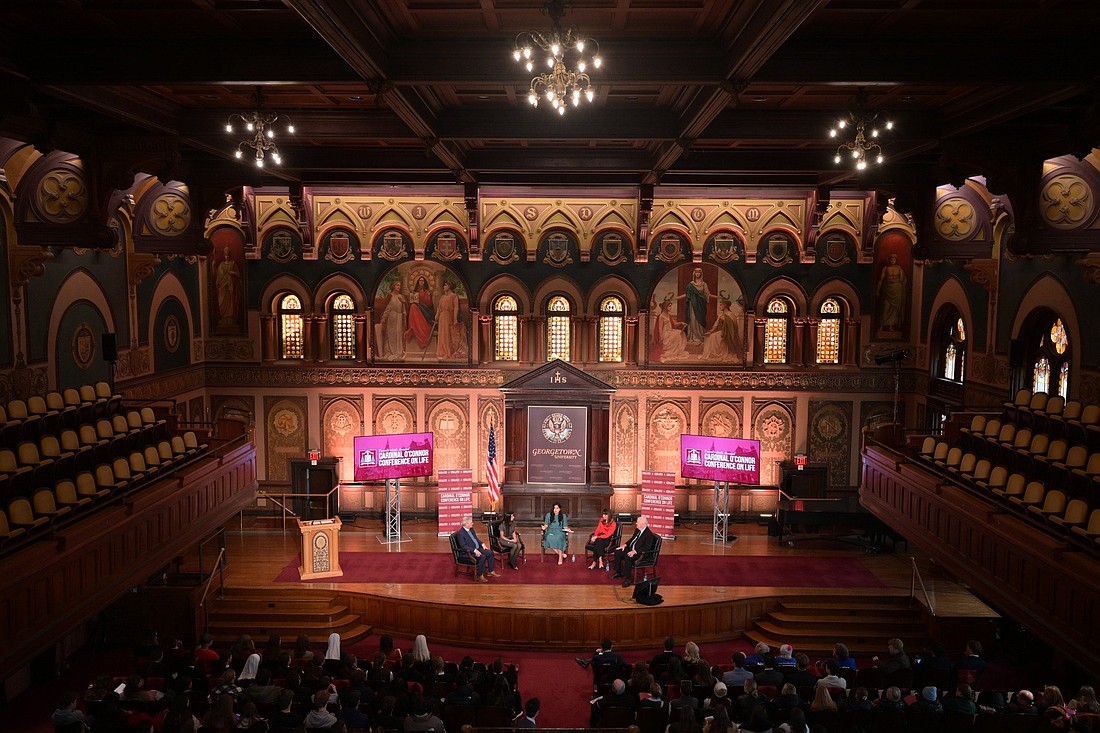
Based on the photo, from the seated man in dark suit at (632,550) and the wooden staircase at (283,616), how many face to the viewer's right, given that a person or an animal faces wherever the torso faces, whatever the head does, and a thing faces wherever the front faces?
0

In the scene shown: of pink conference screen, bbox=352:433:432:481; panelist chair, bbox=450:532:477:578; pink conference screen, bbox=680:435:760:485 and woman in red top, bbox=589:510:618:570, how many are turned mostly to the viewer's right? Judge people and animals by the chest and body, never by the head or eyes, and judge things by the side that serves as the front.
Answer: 1

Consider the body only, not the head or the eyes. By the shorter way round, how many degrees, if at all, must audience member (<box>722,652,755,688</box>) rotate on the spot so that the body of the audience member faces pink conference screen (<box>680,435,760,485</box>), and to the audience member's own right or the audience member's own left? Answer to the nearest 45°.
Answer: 0° — they already face it

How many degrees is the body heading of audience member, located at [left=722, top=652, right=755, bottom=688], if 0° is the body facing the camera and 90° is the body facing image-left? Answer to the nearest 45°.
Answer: approximately 180°

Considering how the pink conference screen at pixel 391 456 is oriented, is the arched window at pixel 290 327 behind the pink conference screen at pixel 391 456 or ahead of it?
behind

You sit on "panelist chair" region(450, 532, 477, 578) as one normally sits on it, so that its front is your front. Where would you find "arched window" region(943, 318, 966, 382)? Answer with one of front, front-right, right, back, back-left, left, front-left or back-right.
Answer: front

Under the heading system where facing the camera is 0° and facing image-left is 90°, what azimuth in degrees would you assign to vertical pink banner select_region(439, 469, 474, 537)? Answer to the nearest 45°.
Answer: approximately 0°

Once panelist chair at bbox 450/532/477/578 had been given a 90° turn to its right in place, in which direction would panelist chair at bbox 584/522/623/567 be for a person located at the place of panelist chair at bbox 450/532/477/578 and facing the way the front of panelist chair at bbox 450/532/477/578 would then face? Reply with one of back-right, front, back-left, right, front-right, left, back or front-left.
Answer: left

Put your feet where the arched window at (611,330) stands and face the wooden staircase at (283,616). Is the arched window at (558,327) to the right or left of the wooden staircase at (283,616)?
right

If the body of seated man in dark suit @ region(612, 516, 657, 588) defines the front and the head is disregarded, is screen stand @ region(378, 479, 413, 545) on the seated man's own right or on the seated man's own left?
on the seated man's own right

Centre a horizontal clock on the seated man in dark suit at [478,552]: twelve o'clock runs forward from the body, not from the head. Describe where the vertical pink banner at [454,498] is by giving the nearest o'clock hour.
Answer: The vertical pink banner is roughly at 7 o'clock from the seated man in dark suit.

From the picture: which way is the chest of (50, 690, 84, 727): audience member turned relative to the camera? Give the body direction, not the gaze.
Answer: away from the camera

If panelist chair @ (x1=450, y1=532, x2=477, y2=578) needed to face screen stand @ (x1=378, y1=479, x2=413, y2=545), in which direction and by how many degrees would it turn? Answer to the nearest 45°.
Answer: approximately 135° to its left

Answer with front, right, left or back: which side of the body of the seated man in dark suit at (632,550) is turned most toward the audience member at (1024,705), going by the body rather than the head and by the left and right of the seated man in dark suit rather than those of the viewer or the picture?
left

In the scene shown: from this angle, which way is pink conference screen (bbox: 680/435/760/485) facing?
toward the camera

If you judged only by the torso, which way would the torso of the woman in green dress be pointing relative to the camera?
toward the camera

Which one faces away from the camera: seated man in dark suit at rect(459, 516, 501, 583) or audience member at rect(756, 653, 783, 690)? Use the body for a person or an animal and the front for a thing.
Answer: the audience member

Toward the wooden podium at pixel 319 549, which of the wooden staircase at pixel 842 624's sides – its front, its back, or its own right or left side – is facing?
right

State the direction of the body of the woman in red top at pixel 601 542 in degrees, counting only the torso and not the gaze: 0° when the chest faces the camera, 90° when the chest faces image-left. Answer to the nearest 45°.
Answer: approximately 45°
